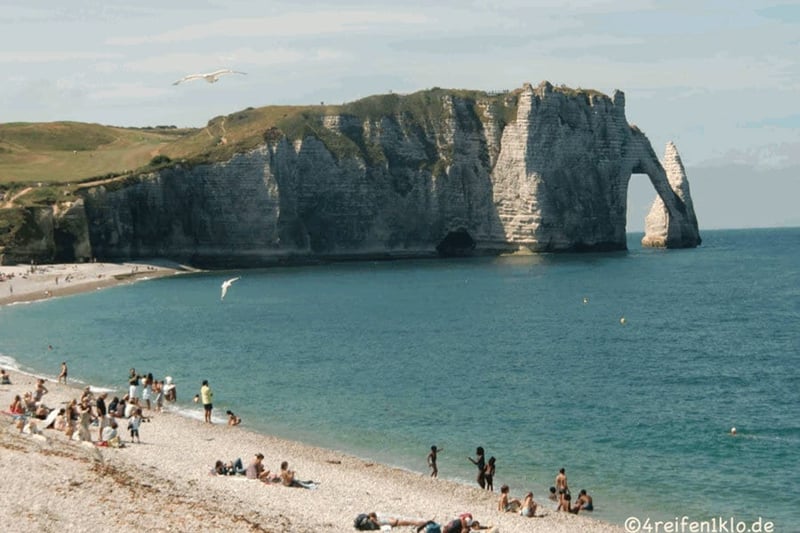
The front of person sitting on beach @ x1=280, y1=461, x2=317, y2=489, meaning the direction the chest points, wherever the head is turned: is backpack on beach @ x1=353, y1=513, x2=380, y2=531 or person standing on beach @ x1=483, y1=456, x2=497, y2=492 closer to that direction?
the person standing on beach

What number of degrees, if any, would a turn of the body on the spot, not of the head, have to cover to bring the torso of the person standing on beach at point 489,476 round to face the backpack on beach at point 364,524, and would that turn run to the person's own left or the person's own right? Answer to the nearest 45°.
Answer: approximately 180°

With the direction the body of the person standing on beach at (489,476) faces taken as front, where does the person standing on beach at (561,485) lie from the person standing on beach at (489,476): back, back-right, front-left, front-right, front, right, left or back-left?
right

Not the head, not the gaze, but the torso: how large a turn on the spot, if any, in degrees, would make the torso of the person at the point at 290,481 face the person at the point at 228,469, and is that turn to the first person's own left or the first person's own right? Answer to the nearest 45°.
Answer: approximately 135° to the first person's own left

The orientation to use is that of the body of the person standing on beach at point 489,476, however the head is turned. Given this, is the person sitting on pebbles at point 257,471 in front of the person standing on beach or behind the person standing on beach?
behind

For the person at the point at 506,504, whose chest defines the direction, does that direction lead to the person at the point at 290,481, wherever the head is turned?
no

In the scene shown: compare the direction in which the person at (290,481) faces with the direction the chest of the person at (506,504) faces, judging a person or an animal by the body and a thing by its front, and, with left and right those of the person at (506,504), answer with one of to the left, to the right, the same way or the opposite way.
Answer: the same way

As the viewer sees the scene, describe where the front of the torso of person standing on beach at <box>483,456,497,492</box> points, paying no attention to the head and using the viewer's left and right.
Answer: facing away from the viewer and to the right of the viewer

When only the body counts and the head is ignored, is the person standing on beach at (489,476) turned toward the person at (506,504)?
no
